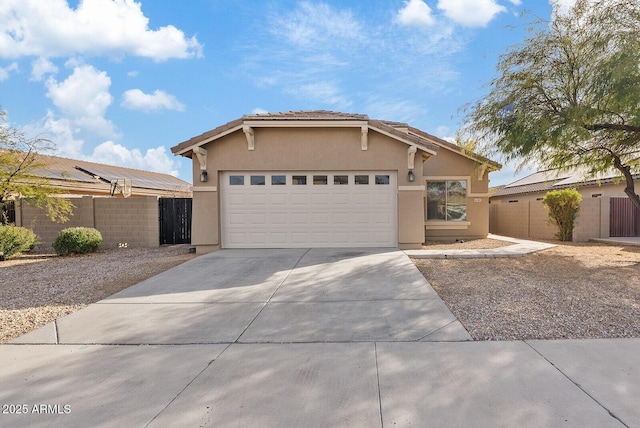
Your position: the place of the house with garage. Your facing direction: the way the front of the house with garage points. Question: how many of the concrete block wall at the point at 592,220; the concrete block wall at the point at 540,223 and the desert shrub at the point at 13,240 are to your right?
1

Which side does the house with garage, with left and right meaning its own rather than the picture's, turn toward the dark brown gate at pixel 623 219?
left

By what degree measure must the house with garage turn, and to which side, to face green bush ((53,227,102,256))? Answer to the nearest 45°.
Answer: approximately 90° to its right

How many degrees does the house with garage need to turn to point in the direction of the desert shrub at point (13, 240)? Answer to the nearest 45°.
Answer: approximately 90° to its right

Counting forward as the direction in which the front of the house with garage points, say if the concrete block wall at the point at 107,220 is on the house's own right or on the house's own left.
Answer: on the house's own right

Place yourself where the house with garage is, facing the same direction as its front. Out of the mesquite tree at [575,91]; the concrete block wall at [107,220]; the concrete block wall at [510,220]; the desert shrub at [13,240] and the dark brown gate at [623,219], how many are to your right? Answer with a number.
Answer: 2

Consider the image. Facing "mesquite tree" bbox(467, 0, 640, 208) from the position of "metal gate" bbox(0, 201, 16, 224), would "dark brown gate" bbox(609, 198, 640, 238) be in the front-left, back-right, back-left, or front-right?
front-left

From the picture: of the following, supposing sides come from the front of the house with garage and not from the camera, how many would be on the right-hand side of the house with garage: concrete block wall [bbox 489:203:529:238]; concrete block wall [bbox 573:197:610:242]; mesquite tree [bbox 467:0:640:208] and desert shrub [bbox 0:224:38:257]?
1

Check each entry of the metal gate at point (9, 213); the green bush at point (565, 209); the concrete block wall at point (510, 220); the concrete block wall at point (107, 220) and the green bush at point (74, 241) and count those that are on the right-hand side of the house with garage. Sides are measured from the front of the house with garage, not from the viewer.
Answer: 3

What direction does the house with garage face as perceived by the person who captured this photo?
facing the viewer

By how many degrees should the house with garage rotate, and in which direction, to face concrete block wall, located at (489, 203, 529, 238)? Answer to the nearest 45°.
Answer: approximately 135° to its left

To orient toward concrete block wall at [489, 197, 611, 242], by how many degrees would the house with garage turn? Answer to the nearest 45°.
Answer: approximately 135° to its left

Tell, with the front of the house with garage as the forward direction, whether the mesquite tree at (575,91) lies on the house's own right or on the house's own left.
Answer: on the house's own left
